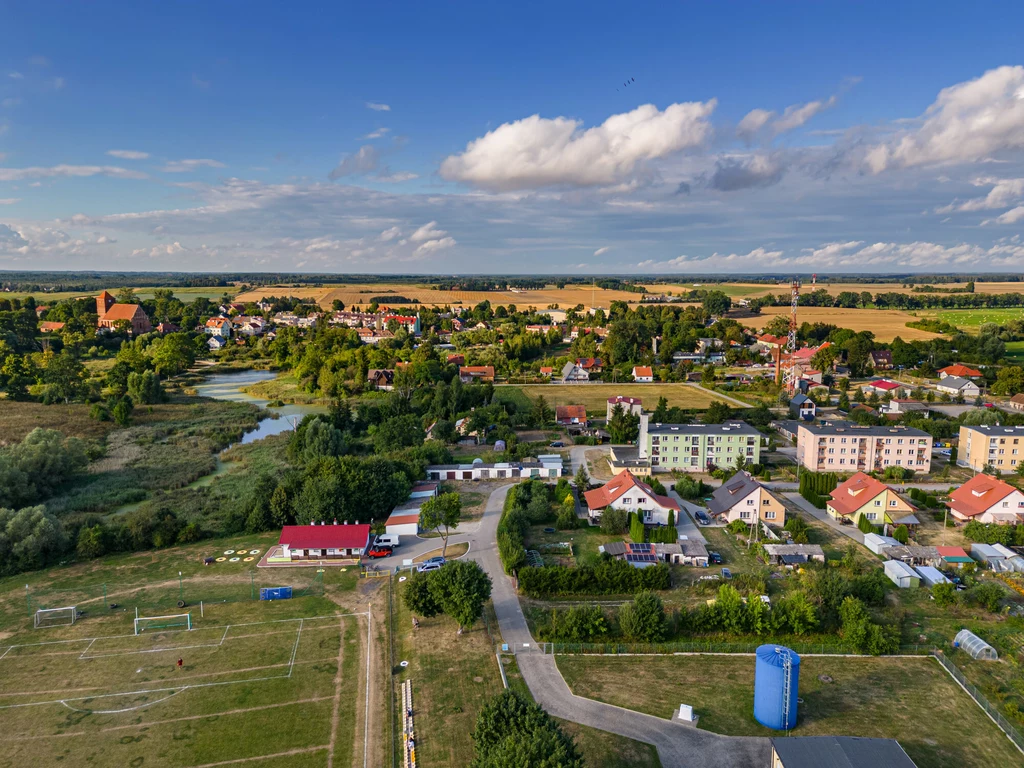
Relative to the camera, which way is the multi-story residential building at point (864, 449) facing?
toward the camera

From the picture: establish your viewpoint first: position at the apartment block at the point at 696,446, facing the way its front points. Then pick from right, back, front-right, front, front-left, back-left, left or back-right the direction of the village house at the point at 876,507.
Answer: front-left

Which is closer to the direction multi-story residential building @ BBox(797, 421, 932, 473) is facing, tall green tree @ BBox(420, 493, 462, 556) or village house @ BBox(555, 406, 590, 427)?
the tall green tree

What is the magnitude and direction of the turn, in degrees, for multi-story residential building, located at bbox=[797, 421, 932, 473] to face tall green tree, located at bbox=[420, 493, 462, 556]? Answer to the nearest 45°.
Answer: approximately 45° to its right

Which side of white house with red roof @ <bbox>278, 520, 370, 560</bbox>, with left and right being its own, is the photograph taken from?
front

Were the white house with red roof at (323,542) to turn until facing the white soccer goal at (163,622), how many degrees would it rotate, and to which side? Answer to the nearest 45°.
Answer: approximately 45° to its right

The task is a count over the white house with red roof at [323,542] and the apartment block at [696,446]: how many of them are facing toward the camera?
2

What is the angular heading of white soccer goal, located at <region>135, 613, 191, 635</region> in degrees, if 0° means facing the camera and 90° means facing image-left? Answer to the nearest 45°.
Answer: approximately 0°

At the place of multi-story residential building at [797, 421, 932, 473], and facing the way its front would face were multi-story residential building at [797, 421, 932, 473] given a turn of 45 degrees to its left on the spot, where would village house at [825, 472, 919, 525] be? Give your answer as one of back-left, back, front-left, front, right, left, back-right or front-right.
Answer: front-right

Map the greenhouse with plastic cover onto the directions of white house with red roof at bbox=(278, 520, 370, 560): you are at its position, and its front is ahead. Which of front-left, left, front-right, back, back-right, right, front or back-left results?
front-left

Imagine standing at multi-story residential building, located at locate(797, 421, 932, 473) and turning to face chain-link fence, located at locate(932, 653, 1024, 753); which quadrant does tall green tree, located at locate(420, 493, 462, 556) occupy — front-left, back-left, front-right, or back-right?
front-right

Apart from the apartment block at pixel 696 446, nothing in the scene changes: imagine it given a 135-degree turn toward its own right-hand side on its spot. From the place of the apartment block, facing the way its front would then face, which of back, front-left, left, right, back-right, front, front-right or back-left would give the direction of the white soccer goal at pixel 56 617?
left

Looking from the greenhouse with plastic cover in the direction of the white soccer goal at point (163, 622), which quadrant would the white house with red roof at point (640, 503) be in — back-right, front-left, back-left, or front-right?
front-right

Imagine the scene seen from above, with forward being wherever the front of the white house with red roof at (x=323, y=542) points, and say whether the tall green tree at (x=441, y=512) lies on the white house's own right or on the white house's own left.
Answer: on the white house's own left

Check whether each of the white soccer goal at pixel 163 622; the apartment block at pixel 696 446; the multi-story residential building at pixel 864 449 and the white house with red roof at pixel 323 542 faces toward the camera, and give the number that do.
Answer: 4

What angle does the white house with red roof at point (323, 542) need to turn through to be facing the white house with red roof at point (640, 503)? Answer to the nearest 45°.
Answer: approximately 90° to its left

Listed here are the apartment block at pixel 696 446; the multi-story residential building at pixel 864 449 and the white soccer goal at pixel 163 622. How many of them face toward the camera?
3
